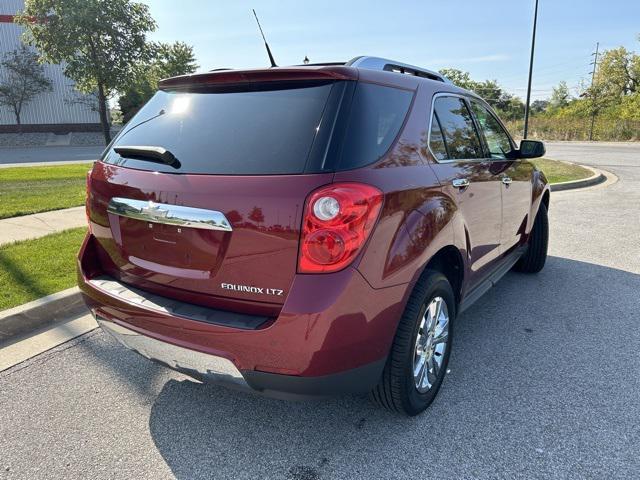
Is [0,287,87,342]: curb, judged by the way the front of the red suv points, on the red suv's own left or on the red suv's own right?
on the red suv's own left

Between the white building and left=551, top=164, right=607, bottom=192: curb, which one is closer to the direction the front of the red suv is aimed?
the curb

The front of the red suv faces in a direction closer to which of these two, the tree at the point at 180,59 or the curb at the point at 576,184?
the curb

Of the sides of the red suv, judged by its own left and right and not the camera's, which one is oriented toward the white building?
left

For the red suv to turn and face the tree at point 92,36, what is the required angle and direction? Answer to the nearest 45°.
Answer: approximately 90° to its left

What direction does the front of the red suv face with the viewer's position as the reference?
facing away from the viewer and to the right of the viewer

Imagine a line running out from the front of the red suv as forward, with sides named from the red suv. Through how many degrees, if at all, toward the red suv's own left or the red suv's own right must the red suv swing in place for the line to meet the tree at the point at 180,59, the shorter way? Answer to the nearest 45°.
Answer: approximately 45° to the red suv's own left

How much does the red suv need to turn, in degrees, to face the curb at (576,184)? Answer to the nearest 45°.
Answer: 0° — it already faces it

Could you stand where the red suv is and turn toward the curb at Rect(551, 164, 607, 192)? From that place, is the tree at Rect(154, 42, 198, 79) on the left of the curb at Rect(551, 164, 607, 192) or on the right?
left

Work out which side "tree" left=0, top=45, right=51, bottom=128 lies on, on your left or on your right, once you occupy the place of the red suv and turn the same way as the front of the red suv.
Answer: on your left

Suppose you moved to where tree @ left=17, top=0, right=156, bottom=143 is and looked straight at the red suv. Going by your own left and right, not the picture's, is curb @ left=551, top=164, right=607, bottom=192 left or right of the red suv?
left
